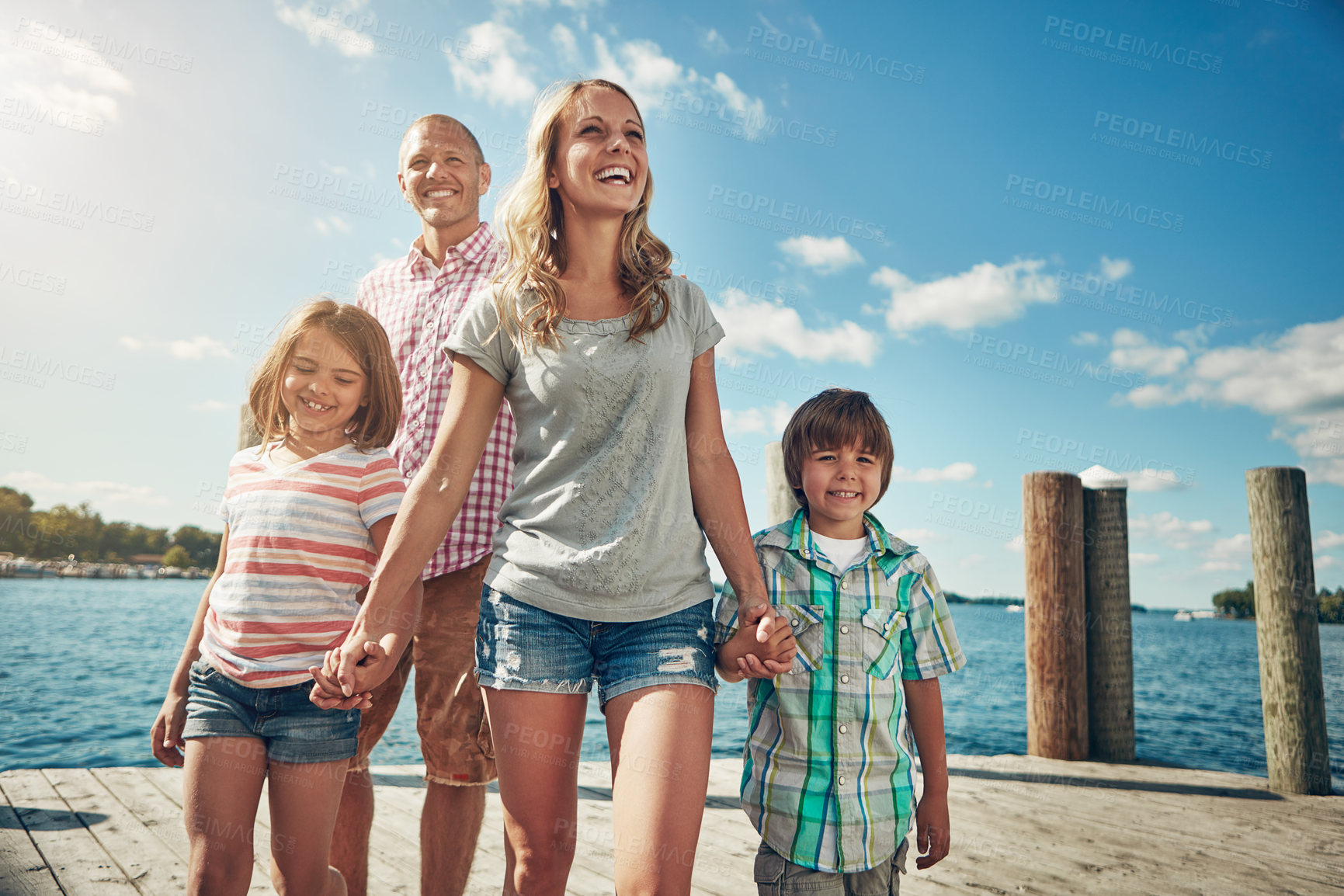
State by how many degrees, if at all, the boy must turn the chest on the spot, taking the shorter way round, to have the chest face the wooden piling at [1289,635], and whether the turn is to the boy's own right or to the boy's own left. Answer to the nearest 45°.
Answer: approximately 135° to the boy's own left

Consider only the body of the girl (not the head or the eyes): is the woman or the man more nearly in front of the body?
the woman

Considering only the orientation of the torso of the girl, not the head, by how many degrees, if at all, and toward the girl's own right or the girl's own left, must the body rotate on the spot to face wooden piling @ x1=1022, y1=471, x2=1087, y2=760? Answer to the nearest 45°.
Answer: approximately 90° to the girl's own left

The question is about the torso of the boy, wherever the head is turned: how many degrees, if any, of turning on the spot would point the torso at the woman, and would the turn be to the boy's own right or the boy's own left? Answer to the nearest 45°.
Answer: approximately 45° to the boy's own right

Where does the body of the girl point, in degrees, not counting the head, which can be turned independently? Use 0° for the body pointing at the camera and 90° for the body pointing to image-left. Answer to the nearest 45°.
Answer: approximately 0°

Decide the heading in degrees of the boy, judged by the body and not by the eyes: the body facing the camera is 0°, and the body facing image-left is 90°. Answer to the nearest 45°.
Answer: approximately 0°
